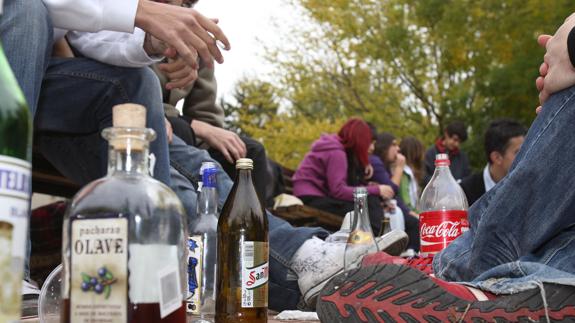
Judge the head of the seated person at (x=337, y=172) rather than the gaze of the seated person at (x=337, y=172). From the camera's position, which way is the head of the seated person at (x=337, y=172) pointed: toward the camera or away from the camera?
away from the camera

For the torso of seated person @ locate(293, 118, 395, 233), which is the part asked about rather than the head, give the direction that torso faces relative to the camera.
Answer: to the viewer's right

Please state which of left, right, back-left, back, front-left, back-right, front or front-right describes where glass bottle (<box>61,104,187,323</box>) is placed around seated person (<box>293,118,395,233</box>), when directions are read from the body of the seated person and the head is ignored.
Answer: right

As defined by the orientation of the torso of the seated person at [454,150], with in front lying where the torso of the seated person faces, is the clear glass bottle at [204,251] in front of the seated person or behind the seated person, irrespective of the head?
in front

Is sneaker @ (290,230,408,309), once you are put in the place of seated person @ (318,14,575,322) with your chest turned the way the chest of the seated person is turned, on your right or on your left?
on your right

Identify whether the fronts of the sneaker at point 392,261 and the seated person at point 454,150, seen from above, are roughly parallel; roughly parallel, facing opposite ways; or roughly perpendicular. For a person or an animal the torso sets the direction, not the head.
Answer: roughly perpendicular

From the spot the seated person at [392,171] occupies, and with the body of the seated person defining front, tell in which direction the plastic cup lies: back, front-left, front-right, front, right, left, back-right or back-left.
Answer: right

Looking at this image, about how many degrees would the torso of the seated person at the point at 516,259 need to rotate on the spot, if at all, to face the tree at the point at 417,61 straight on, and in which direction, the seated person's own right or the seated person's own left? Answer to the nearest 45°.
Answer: approximately 90° to the seated person's own right

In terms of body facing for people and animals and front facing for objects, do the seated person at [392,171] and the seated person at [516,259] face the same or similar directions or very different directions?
very different directions

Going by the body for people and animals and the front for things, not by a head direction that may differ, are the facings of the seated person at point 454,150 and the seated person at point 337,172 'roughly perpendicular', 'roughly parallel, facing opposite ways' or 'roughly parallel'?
roughly perpendicular
